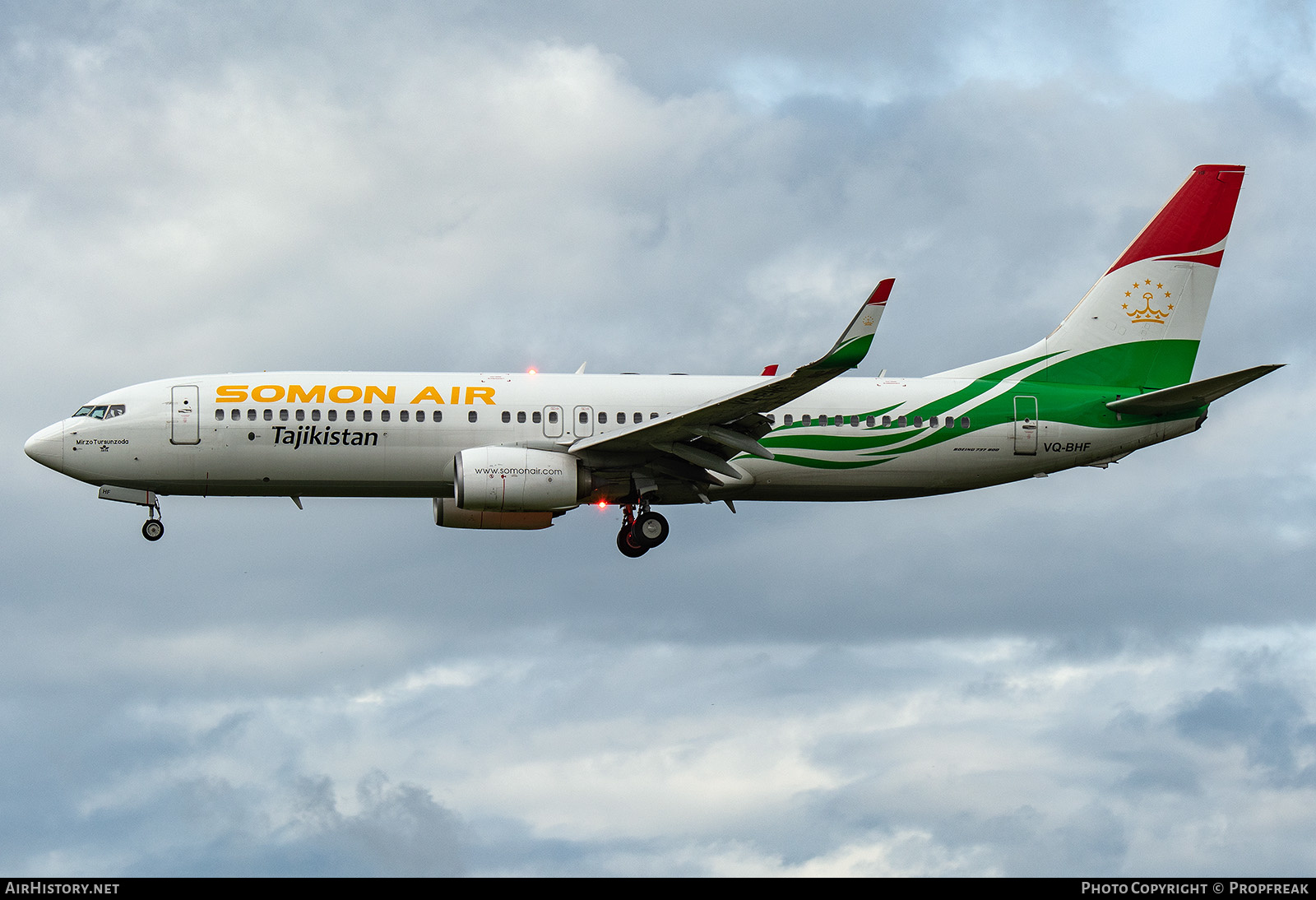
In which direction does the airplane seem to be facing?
to the viewer's left
